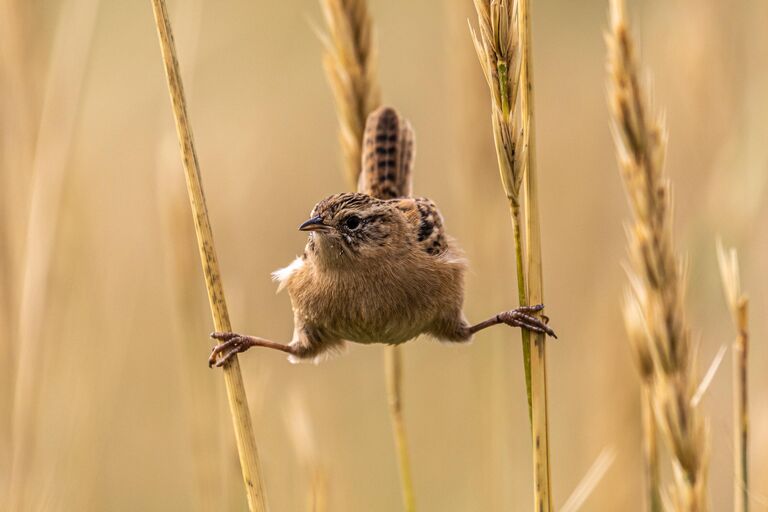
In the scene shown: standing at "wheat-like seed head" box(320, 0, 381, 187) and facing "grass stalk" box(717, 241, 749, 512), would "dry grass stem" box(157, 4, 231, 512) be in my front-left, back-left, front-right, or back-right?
back-right

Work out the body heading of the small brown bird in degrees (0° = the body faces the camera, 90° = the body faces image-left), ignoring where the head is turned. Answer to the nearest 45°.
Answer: approximately 0°

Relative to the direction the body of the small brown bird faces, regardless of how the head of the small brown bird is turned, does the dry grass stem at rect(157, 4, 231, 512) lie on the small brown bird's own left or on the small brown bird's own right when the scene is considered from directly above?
on the small brown bird's own right
